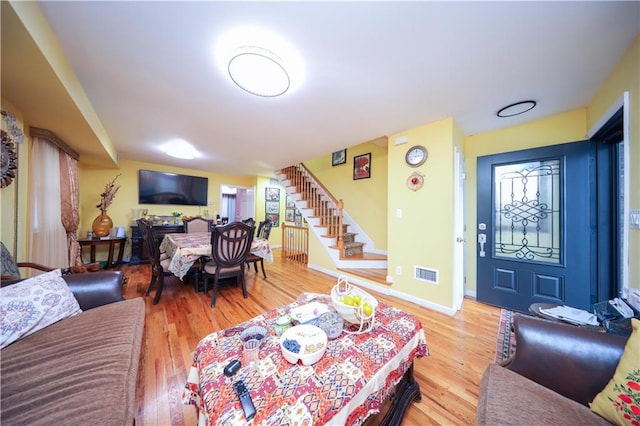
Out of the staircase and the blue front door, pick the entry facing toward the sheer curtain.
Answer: the blue front door

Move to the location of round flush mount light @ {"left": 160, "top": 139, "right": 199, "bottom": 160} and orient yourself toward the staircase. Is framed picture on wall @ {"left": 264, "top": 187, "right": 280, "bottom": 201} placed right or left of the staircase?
left

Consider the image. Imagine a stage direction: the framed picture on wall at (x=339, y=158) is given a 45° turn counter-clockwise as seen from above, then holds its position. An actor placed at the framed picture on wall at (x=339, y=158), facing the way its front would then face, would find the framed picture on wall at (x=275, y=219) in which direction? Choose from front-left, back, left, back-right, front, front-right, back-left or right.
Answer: back-right

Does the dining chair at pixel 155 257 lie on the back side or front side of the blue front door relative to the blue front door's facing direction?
on the front side

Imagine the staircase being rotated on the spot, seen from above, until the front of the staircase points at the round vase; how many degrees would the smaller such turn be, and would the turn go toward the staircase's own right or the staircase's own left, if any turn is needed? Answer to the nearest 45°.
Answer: approximately 135° to the staircase's own right

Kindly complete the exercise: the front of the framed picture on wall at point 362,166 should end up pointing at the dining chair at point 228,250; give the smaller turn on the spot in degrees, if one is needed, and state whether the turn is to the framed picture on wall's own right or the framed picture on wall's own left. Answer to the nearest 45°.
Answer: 0° — it already faces it

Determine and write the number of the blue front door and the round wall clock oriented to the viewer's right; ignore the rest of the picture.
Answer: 0

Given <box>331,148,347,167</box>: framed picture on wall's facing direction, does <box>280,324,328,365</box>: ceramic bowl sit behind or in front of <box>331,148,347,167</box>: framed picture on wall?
in front

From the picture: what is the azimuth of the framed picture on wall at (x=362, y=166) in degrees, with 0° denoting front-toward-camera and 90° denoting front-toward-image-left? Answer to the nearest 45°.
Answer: approximately 45°
